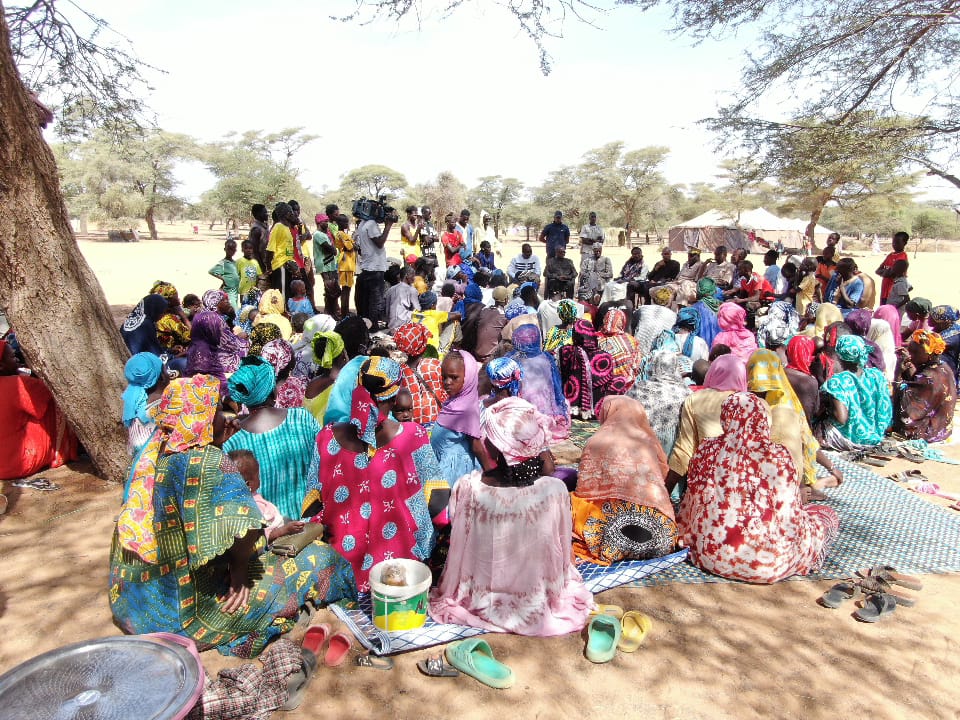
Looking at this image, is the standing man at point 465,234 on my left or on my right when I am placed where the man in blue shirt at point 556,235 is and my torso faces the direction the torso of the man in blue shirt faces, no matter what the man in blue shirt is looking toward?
on my right

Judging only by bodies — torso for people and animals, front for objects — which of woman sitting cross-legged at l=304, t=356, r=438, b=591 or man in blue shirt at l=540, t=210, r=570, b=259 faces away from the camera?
the woman sitting cross-legged

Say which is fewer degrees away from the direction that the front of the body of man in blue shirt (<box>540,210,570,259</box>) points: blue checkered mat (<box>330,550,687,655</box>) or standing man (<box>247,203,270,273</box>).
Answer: the blue checkered mat

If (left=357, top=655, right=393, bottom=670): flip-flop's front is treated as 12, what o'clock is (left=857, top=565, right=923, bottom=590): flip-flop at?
(left=857, top=565, right=923, bottom=590): flip-flop is roughly at 6 o'clock from (left=357, top=655, right=393, bottom=670): flip-flop.

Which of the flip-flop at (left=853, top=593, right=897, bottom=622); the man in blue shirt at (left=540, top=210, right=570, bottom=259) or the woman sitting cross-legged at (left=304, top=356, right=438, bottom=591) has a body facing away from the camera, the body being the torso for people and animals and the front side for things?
the woman sitting cross-legged

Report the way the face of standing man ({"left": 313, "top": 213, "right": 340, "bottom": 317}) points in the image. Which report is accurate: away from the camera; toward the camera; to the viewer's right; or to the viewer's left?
to the viewer's right

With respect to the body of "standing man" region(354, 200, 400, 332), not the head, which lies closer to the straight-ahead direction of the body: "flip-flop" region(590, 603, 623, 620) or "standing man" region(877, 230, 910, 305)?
the standing man

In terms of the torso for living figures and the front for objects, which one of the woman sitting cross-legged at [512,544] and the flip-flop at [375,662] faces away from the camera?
the woman sitting cross-legged

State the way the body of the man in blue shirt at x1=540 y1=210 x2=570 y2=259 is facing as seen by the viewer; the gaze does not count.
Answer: toward the camera
